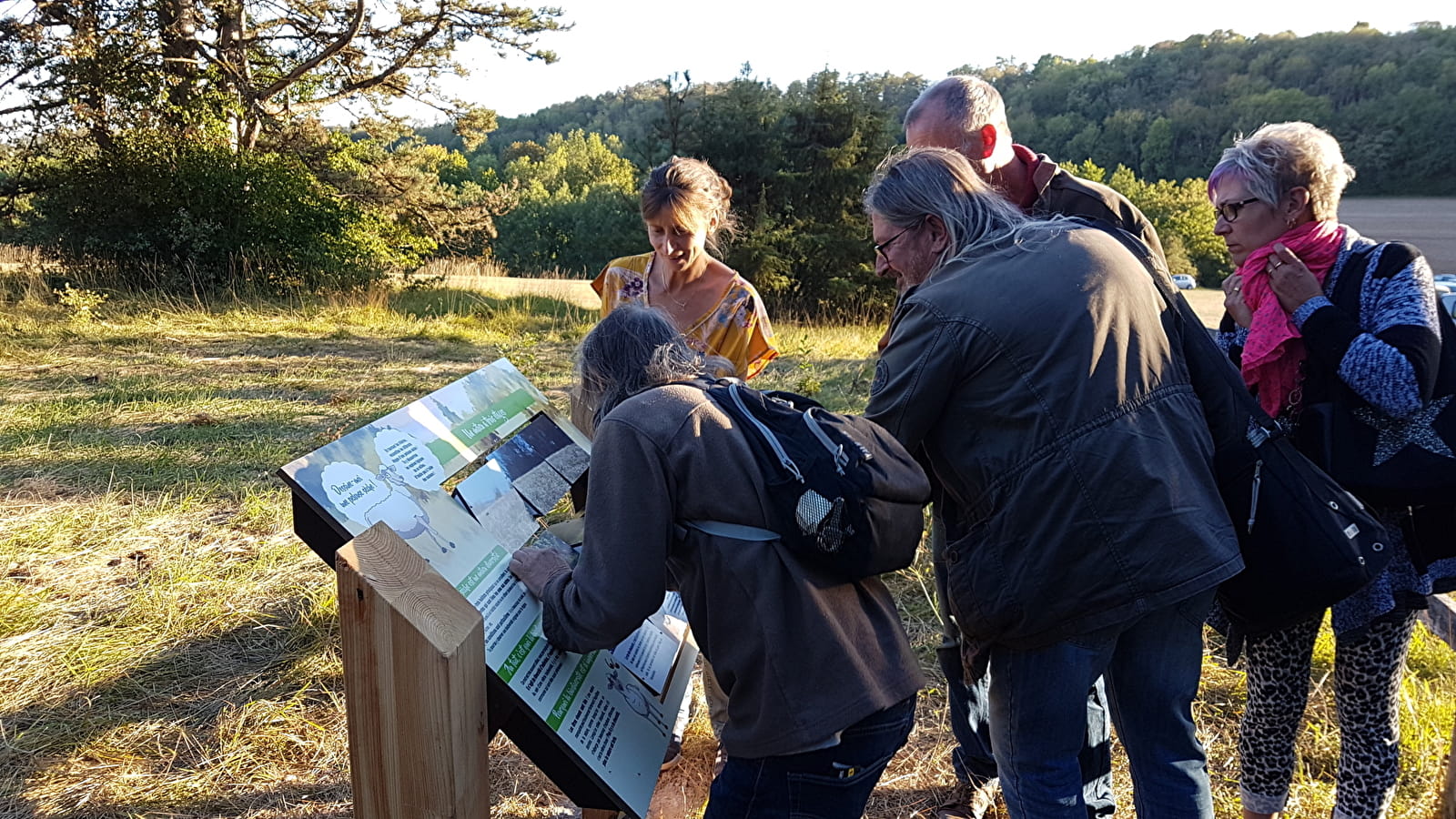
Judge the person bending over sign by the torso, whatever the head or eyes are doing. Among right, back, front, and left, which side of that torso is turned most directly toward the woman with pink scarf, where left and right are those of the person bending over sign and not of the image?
right

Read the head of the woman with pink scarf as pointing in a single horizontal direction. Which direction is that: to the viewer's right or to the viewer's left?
to the viewer's left

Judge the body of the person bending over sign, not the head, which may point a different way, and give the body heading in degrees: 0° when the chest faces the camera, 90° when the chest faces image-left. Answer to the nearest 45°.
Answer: approximately 135°

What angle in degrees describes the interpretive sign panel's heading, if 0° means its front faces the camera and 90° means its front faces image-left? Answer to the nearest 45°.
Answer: approximately 315°

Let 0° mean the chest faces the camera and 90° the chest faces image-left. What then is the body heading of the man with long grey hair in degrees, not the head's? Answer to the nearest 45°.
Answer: approximately 135°

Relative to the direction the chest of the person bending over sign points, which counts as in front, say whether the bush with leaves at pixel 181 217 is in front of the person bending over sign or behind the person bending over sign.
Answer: in front

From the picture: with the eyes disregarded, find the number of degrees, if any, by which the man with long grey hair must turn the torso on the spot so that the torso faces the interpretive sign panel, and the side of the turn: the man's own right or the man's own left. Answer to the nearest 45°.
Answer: approximately 45° to the man's own left

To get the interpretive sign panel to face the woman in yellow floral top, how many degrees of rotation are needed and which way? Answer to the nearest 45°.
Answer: approximately 90° to its left

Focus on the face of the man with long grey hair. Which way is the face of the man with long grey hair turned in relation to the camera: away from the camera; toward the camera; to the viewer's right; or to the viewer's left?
to the viewer's left

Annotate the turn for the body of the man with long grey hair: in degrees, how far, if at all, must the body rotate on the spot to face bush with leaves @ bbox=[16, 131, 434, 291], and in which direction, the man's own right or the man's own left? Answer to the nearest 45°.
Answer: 0° — they already face it

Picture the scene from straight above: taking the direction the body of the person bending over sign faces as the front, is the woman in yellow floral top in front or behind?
in front
